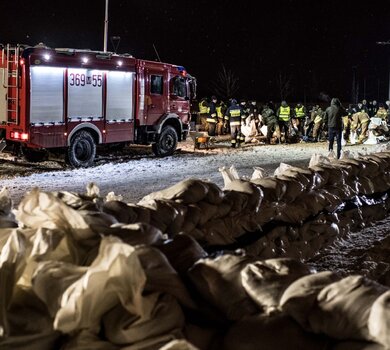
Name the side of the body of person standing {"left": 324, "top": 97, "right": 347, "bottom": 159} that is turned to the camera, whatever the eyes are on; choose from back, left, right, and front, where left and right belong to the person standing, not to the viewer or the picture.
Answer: back

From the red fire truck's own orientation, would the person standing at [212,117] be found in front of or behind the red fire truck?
in front

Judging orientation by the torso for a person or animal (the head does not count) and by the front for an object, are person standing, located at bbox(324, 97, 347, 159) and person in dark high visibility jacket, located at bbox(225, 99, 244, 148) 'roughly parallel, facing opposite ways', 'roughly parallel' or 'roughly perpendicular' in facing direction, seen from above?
roughly parallel

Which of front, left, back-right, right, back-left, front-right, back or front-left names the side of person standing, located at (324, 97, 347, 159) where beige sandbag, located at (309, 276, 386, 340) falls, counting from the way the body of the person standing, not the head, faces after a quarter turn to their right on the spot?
right
